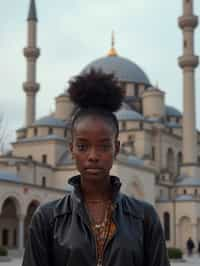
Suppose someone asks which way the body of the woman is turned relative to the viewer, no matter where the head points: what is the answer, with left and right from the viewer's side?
facing the viewer

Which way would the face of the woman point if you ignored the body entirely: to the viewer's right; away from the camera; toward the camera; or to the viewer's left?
toward the camera
